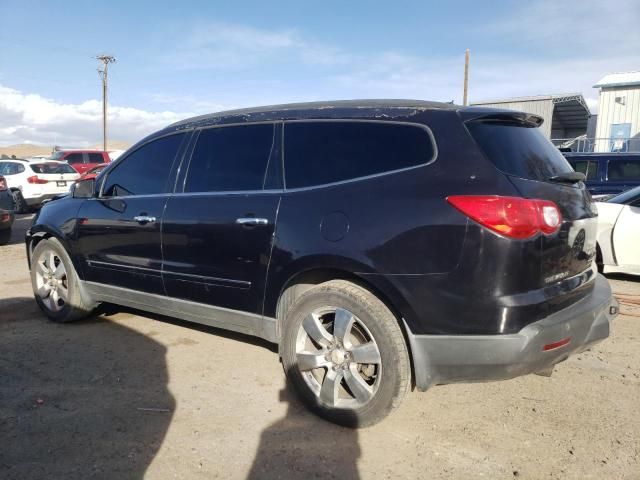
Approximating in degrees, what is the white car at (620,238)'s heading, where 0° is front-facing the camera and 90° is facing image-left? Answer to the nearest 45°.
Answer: approximately 90°

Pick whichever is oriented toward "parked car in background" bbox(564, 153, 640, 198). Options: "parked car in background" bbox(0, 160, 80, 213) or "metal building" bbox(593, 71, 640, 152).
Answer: the metal building

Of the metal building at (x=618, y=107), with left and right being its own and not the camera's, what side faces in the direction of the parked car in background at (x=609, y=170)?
front

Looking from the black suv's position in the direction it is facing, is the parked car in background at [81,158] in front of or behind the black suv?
in front

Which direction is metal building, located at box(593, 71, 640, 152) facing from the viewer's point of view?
toward the camera

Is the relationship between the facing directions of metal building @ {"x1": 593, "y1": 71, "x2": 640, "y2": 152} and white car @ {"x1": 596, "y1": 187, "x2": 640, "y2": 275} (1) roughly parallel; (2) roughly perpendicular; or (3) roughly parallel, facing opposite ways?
roughly perpendicular

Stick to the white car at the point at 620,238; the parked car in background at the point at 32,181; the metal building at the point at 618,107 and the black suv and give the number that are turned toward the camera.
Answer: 1

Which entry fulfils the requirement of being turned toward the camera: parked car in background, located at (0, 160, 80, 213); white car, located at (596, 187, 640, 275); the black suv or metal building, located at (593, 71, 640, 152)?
the metal building

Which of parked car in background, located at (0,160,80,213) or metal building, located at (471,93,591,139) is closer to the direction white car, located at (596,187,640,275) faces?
the parked car in background

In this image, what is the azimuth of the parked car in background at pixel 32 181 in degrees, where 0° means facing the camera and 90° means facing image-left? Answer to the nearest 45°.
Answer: approximately 135°

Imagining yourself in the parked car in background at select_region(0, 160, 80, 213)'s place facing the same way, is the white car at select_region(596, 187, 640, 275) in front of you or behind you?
behind

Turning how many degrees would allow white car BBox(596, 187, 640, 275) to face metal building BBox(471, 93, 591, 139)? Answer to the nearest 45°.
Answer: approximately 90° to its right
